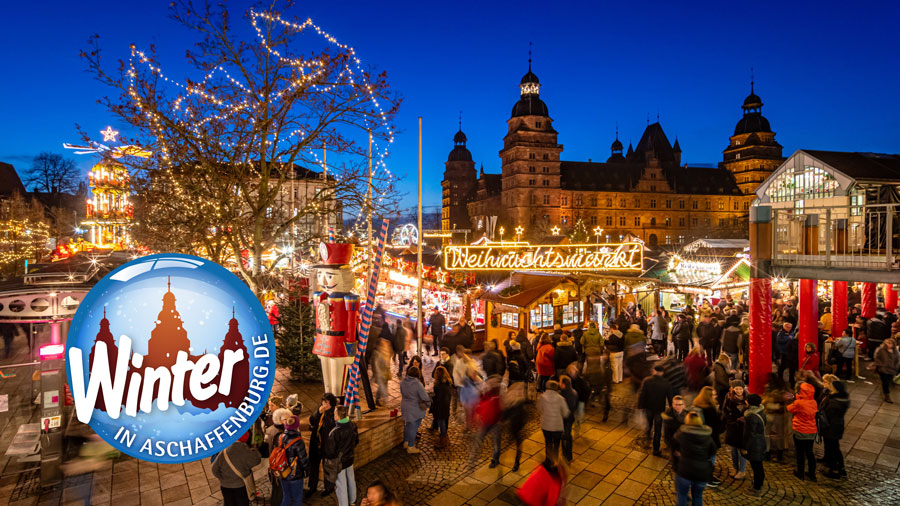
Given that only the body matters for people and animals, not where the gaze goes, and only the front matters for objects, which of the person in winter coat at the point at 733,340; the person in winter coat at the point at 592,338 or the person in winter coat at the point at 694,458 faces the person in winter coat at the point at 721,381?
the person in winter coat at the point at 694,458

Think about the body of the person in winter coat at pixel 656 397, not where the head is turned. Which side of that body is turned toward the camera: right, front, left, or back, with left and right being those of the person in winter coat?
back

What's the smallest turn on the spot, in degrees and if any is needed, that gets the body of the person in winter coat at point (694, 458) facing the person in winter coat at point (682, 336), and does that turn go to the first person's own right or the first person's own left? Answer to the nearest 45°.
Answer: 0° — they already face them

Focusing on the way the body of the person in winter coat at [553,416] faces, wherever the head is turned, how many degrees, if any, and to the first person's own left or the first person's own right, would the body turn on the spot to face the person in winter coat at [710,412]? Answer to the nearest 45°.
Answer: approximately 90° to the first person's own right

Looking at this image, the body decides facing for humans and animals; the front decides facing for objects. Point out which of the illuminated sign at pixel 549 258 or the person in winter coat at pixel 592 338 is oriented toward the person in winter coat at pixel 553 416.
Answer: the illuminated sign

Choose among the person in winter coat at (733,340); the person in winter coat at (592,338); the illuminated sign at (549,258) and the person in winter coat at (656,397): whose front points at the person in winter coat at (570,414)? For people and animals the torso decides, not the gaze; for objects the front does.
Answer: the illuminated sign
